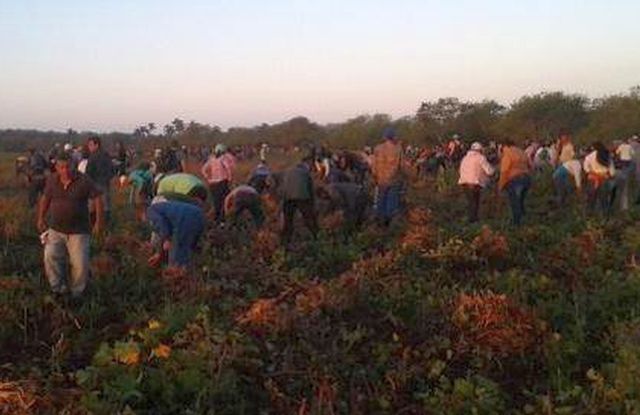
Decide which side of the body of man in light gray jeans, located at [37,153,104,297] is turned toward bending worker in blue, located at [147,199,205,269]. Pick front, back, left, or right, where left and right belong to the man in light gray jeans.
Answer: left

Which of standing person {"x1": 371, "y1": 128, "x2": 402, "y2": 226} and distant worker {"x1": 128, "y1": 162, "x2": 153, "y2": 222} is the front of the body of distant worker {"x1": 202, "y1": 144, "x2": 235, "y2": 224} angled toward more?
the distant worker

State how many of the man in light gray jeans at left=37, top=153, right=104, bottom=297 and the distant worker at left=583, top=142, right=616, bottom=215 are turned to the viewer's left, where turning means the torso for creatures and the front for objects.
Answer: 0

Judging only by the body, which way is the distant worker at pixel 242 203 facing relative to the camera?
to the viewer's left

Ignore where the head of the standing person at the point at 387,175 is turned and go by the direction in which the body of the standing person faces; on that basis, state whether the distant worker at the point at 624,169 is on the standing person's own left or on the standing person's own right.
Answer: on the standing person's own right

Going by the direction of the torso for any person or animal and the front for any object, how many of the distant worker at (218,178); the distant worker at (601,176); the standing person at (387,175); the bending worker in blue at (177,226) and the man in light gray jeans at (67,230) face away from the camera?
3

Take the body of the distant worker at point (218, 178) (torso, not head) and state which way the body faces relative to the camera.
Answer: away from the camera

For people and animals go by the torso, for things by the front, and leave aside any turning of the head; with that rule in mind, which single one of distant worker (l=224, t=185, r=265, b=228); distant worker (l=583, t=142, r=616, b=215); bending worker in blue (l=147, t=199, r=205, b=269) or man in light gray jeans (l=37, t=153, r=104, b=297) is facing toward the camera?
the man in light gray jeans

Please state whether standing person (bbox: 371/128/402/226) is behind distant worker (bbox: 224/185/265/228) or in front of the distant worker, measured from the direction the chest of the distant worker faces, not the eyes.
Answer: behind
